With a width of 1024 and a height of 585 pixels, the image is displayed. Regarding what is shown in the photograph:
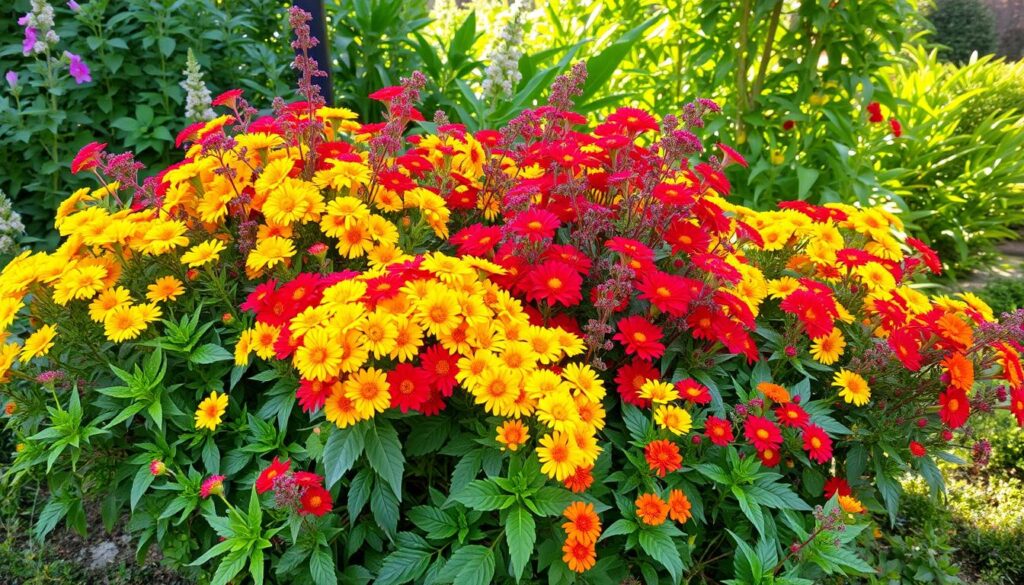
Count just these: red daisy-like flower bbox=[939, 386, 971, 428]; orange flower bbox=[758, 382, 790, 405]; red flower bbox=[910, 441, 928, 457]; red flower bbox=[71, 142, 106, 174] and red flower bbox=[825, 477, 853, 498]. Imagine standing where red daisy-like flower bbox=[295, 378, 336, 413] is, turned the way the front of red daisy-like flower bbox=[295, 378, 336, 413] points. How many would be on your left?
4

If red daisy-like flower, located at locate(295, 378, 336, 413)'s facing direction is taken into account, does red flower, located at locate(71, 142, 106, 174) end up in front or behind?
behind

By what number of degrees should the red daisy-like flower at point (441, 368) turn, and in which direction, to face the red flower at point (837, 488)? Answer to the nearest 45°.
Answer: approximately 90° to its left

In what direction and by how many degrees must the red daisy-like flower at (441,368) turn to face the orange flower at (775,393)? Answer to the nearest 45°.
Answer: approximately 90° to its left

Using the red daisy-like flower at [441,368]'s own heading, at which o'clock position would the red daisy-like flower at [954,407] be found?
the red daisy-like flower at [954,407] is roughly at 9 o'clock from the red daisy-like flower at [441,368].

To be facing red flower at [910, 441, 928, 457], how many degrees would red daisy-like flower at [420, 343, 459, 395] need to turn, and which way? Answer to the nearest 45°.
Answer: approximately 90° to its left

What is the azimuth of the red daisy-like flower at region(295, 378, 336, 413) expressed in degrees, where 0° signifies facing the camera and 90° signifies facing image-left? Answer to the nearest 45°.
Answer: approximately 0°

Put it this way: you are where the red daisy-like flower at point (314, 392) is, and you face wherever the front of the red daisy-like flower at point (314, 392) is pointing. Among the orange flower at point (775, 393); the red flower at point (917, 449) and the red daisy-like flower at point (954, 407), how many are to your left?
3

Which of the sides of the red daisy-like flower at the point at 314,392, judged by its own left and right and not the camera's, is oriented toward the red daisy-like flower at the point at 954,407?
left

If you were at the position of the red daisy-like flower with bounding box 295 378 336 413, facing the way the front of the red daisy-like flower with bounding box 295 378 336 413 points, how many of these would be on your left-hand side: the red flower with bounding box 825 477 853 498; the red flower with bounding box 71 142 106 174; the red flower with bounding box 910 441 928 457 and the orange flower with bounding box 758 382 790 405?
3

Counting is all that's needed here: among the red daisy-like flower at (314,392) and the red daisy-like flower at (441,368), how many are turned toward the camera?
2

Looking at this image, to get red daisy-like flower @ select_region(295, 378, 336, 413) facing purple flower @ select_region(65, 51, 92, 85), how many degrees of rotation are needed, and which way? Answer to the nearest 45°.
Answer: approximately 135° to its right
